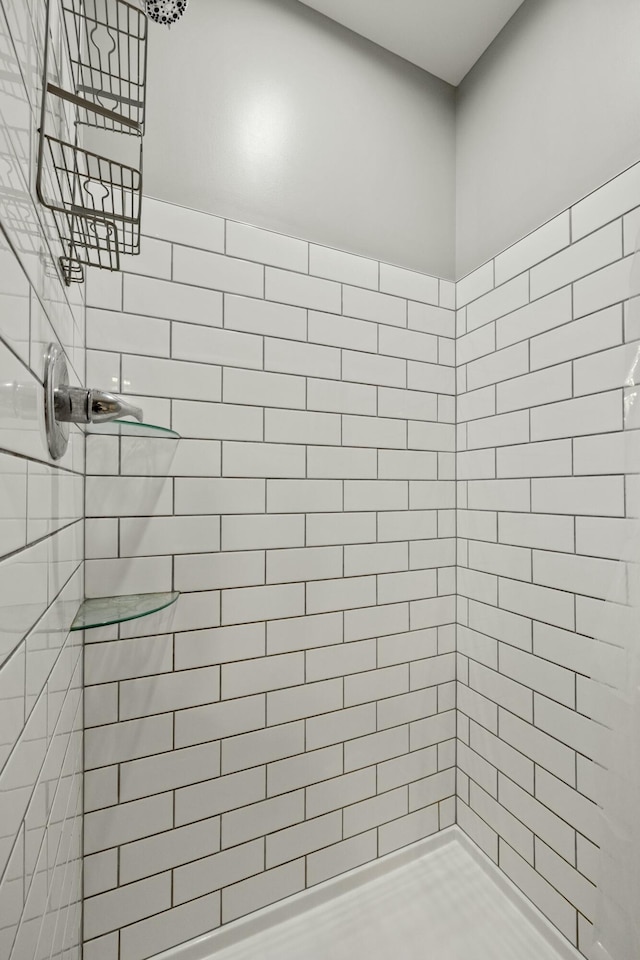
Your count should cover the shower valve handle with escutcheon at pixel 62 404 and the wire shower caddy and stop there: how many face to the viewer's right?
2

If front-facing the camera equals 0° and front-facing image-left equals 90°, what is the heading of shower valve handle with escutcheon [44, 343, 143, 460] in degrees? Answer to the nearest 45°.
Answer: approximately 270°

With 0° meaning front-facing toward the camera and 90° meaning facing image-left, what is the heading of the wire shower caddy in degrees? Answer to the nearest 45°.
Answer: approximately 270°

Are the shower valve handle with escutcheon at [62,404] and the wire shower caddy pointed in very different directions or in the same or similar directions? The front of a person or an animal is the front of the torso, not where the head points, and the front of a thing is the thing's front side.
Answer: same or similar directions
